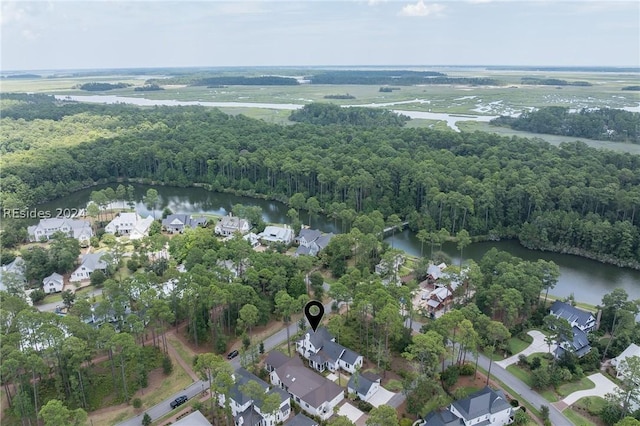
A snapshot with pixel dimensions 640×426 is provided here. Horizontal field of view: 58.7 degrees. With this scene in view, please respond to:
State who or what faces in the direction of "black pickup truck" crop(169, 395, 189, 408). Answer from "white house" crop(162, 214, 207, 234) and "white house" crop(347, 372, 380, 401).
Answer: "white house" crop(162, 214, 207, 234)

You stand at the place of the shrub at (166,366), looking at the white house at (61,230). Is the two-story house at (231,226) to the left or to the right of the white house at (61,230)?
right

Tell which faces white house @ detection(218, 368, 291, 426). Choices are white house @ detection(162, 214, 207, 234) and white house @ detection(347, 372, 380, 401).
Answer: white house @ detection(162, 214, 207, 234)

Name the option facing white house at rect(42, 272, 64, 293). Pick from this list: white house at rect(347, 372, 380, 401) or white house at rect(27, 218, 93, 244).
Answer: white house at rect(27, 218, 93, 244)

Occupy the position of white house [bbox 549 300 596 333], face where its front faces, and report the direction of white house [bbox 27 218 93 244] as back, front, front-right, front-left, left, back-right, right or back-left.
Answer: front-right

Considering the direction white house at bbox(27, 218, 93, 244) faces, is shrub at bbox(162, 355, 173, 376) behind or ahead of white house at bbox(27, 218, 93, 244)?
ahead

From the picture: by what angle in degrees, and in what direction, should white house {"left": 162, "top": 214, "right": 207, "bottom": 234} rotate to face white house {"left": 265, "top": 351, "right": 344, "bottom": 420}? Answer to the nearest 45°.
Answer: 0° — it already faces it

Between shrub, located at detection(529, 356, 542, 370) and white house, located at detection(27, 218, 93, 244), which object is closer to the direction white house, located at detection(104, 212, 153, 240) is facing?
the shrub
